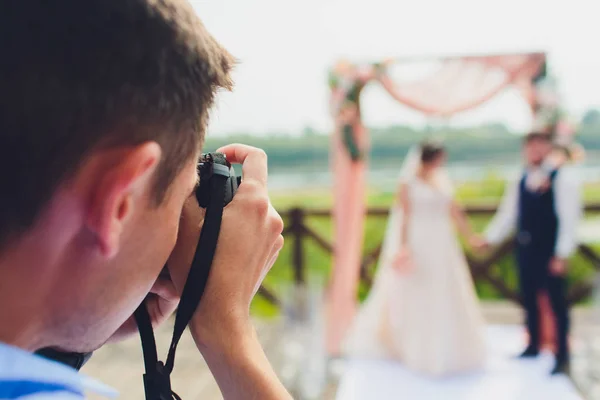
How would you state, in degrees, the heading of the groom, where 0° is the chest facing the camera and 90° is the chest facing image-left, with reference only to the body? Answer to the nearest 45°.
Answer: approximately 45°

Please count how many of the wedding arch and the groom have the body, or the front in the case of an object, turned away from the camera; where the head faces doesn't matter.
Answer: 0

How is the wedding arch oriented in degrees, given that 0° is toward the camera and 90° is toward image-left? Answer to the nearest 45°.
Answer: approximately 0°
